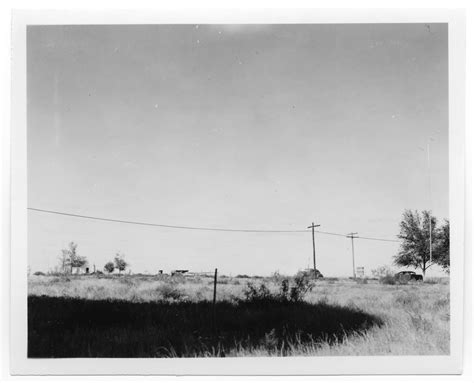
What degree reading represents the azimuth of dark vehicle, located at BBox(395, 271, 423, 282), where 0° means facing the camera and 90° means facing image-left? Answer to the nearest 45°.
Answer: approximately 270°

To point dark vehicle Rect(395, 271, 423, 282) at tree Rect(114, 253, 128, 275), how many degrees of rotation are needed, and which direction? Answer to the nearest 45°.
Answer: approximately 180°
